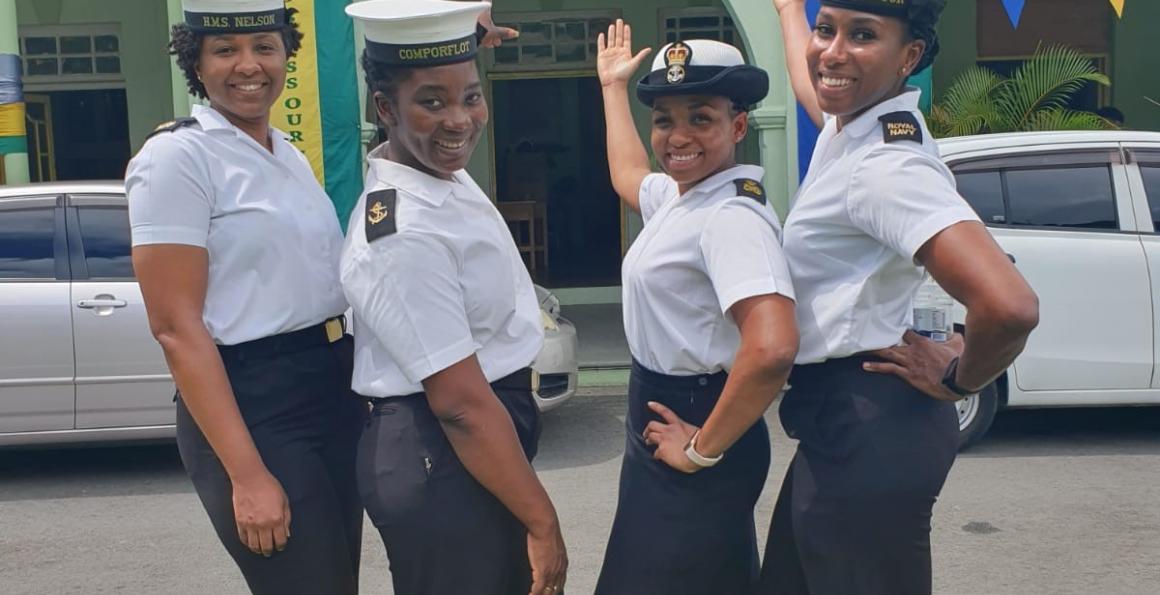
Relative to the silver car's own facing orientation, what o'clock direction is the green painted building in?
The green painted building is roughly at 10 o'clock from the silver car.

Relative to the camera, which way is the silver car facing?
to the viewer's right

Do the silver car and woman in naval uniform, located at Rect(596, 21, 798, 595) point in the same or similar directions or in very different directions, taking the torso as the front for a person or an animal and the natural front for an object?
very different directions

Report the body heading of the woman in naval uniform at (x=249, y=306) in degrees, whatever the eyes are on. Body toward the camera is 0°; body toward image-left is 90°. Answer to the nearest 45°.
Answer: approximately 315°

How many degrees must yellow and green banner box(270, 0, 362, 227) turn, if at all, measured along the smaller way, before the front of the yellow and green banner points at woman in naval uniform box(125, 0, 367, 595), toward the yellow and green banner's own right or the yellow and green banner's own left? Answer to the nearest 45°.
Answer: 0° — it already faces them

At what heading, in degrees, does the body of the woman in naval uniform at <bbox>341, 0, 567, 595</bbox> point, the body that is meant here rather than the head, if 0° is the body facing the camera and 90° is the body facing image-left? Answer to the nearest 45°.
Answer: approximately 270°

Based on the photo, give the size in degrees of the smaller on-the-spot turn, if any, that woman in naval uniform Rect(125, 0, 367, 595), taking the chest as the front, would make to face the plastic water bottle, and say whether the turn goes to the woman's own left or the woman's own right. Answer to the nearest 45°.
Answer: approximately 45° to the woman's own left

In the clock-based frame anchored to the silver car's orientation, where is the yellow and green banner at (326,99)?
The yellow and green banner is roughly at 10 o'clock from the silver car.

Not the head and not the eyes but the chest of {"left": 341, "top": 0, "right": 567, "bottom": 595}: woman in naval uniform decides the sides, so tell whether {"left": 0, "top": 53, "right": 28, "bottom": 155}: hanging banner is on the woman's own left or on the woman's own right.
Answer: on the woman's own left

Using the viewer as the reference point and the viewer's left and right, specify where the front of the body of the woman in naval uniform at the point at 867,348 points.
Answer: facing to the left of the viewer
